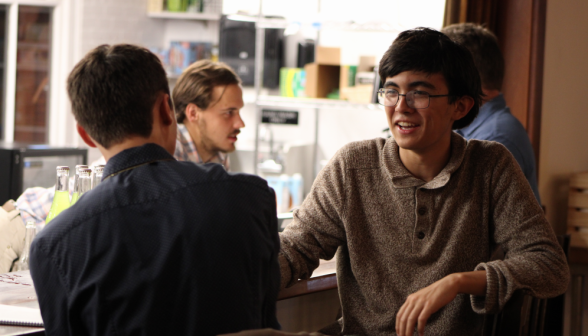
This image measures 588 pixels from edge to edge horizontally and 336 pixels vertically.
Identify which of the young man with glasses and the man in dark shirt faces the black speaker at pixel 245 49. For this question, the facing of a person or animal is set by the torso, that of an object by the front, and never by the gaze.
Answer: the man in dark shirt

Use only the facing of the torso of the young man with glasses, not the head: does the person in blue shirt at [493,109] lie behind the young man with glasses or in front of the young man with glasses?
behind

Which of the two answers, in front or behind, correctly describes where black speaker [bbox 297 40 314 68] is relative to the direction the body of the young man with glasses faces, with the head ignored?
behind

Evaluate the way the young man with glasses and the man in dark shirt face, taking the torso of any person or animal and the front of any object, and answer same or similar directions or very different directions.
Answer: very different directions

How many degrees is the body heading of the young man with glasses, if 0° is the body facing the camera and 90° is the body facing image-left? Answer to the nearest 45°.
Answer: approximately 0°

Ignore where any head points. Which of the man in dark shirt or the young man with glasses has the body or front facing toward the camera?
the young man with glasses

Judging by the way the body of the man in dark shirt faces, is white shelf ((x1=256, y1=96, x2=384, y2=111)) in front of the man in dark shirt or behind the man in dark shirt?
in front

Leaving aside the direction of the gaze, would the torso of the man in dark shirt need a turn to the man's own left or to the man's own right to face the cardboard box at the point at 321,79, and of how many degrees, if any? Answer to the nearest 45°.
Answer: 0° — they already face it

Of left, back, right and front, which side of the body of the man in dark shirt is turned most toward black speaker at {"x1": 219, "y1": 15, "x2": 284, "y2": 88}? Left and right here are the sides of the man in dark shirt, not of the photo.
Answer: front

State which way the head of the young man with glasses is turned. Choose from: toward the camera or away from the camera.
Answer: toward the camera

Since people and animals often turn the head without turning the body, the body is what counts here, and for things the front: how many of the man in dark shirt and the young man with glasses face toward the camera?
1

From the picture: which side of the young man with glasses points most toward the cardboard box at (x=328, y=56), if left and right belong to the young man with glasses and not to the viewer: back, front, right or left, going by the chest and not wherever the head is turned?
back

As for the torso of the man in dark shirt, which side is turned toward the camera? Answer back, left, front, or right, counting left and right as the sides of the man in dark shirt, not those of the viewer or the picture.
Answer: back
